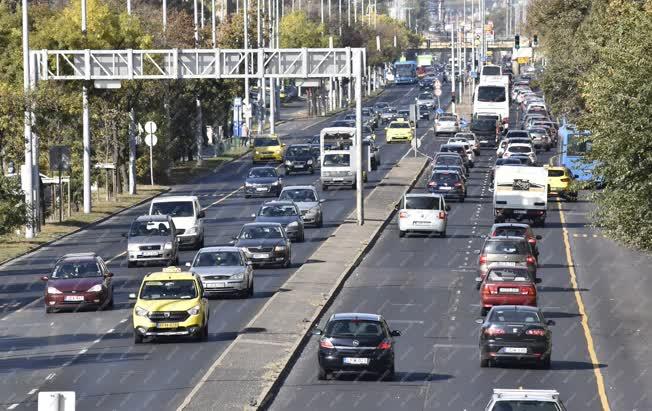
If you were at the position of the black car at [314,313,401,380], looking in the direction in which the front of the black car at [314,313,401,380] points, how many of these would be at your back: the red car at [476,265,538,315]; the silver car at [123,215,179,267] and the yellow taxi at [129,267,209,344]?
0

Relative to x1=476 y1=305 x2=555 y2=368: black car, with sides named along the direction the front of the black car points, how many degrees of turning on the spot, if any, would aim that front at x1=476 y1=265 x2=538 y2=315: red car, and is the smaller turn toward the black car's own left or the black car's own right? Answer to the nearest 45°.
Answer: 0° — it already faces it

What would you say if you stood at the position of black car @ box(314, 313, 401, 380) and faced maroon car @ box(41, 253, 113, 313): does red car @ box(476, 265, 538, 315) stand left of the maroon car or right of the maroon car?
right

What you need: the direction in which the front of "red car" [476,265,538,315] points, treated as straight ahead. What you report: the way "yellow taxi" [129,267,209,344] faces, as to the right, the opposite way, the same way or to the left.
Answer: the opposite way

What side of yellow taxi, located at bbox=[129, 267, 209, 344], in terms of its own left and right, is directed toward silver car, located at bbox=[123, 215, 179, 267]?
back

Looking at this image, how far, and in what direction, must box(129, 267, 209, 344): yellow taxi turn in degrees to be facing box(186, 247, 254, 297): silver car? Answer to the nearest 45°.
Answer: approximately 180°

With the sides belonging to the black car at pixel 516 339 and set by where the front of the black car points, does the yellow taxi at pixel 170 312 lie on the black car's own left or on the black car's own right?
on the black car's own left

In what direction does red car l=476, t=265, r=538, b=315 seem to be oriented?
away from the camera

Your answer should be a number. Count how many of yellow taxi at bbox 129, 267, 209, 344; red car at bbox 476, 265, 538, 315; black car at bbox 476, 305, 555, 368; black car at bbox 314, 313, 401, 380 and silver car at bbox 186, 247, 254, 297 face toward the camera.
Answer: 2

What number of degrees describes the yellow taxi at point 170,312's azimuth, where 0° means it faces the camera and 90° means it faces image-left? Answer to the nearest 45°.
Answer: approximately 0°

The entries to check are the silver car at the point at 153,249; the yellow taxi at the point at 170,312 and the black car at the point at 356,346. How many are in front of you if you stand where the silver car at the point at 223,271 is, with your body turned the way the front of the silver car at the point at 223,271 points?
2

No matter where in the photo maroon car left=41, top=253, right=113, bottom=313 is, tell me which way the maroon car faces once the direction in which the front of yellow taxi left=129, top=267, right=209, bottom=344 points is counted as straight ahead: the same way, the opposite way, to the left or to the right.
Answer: the same way

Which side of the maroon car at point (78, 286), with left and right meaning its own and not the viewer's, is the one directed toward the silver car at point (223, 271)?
left

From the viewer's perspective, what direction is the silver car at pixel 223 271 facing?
toward the camera

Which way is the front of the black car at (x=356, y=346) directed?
away from the camera

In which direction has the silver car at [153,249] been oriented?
toward the camera

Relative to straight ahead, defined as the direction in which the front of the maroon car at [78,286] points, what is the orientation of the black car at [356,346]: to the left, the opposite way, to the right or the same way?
the opposite way

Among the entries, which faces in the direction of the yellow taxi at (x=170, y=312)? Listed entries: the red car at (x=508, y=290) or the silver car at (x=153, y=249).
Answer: the silver car

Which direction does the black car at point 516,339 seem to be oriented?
away from the camera

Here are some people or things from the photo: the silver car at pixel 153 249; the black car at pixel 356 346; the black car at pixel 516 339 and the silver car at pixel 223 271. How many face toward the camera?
2
